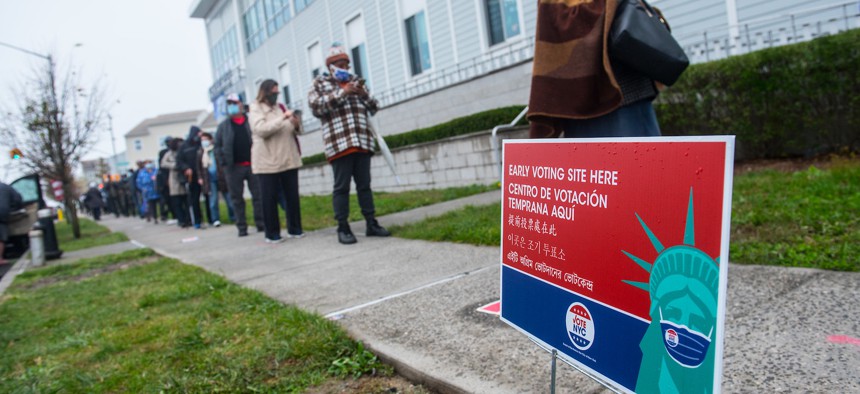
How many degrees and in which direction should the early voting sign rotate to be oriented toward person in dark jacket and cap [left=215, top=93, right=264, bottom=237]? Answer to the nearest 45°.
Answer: approximately 90° to its right

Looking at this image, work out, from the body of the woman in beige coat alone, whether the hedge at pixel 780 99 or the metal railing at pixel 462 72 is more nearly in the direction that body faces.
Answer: the hedge

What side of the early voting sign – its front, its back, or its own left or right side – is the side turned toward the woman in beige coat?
right

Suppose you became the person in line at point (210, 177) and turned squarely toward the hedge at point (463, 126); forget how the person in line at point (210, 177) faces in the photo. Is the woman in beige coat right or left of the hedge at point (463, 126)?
right

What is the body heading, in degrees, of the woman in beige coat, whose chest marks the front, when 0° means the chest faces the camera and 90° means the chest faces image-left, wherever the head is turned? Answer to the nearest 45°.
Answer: approximately 315°

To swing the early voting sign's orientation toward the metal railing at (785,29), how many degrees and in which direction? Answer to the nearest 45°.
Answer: approximately 135° to its right

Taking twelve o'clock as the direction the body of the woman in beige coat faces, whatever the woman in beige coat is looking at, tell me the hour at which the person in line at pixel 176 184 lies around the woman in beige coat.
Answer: The person in line is roughly at 7 o'clock from the woman in beige coat.

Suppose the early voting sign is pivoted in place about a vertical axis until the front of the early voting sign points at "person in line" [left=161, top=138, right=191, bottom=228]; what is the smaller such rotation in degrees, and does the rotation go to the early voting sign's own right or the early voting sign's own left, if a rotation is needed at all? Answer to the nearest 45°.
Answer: approximately 90° to the early voting sign's own right
